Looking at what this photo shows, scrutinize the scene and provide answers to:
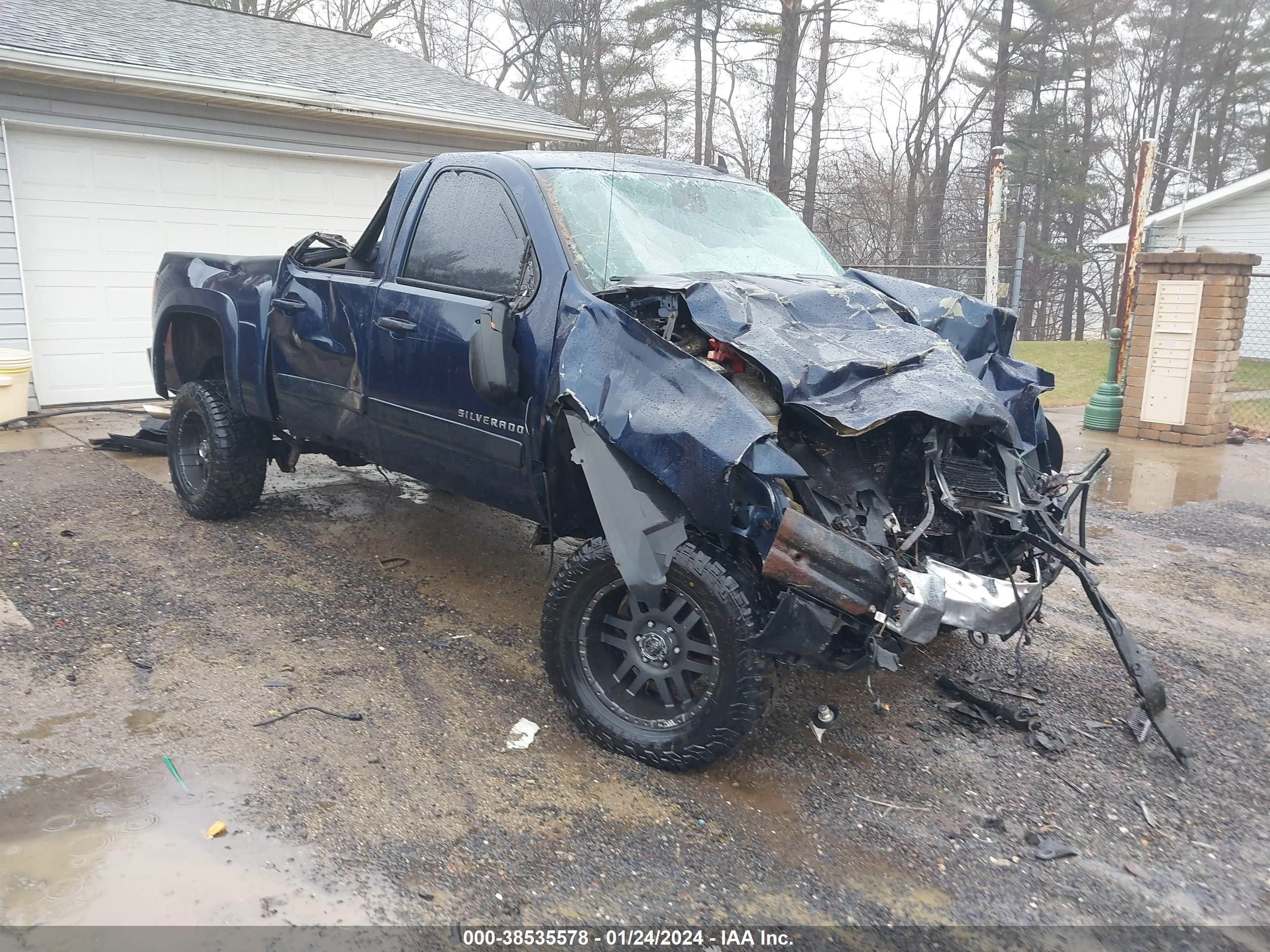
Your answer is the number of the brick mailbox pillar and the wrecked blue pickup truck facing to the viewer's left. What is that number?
0

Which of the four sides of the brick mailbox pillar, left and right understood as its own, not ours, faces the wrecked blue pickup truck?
front

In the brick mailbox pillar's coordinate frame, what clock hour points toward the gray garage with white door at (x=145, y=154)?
The gray garage with white door is roughly at 2 o'clock from the brick mailbox pillar.

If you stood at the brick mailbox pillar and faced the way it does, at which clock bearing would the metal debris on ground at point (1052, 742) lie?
The metal debris on ground is roughly at 12 o'clock from the brick mailbox pillar.

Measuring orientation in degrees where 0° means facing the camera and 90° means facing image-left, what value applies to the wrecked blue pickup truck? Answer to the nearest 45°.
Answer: approximately 315°

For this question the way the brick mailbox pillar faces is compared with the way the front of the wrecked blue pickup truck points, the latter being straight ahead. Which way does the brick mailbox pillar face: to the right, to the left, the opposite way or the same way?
to the right

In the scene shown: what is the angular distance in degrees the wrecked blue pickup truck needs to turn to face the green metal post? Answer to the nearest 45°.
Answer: approximately 90° to its left

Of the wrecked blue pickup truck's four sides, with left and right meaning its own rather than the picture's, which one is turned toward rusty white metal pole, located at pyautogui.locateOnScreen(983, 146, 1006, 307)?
left

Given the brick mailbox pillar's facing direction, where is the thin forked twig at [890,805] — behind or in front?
in front

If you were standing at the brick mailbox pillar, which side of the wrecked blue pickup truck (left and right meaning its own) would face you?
left

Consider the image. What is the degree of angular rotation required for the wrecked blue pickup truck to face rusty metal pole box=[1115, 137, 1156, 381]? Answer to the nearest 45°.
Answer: approximately 90° to its left

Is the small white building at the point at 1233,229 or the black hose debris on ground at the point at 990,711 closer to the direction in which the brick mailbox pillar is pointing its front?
the black hose debris on ground

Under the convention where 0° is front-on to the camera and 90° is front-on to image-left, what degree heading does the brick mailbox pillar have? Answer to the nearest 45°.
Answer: approximately 0°

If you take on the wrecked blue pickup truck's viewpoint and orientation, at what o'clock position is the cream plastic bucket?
The cream plastic bucket is roughly at 6 o'clock from the wrecked blue pickup truck.

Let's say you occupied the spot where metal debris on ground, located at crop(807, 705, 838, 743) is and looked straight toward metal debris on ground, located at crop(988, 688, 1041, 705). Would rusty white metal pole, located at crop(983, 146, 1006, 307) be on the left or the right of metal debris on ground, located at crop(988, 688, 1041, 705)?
left
